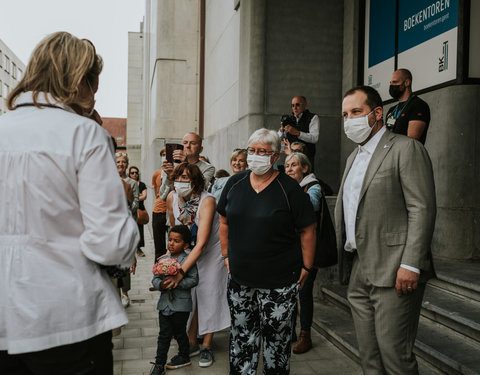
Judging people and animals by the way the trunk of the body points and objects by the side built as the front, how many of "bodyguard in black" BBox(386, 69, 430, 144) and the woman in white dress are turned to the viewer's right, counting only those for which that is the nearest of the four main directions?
0

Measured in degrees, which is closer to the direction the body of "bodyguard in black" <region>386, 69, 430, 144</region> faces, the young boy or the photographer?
the young boy

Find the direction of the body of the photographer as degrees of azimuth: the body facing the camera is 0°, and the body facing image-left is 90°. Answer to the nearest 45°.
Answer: approximately 45°

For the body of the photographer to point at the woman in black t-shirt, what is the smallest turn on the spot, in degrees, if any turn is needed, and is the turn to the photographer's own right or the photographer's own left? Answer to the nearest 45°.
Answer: approximately 45° to the photographer's own left

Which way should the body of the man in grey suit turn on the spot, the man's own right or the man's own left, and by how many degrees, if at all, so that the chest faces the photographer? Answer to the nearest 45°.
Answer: approximately 135° to the man's own right

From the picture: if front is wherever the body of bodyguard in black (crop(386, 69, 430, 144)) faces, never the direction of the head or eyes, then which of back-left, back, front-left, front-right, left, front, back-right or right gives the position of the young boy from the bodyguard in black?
front

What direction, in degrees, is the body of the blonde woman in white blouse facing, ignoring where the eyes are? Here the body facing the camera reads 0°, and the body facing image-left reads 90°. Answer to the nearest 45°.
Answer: approximately 225°

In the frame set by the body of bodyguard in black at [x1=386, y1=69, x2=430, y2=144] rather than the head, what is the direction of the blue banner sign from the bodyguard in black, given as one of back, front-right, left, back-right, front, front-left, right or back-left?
back-right

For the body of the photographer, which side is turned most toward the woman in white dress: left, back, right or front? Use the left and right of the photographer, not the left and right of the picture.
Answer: front

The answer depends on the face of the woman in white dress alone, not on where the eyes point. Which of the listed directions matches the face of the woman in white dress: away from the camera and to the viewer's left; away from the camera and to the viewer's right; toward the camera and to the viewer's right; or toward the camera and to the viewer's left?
toward the camera and to the viewer's left

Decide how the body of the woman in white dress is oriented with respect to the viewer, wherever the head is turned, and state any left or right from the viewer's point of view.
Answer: facing the viewer and to the left of the viewer

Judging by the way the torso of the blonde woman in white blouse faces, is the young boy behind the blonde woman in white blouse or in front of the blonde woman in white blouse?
in front

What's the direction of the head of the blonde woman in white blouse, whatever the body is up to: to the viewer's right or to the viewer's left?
to the viewer's right

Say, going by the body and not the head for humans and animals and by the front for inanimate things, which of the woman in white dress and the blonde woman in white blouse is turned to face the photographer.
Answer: the blonde woman in white blouse
